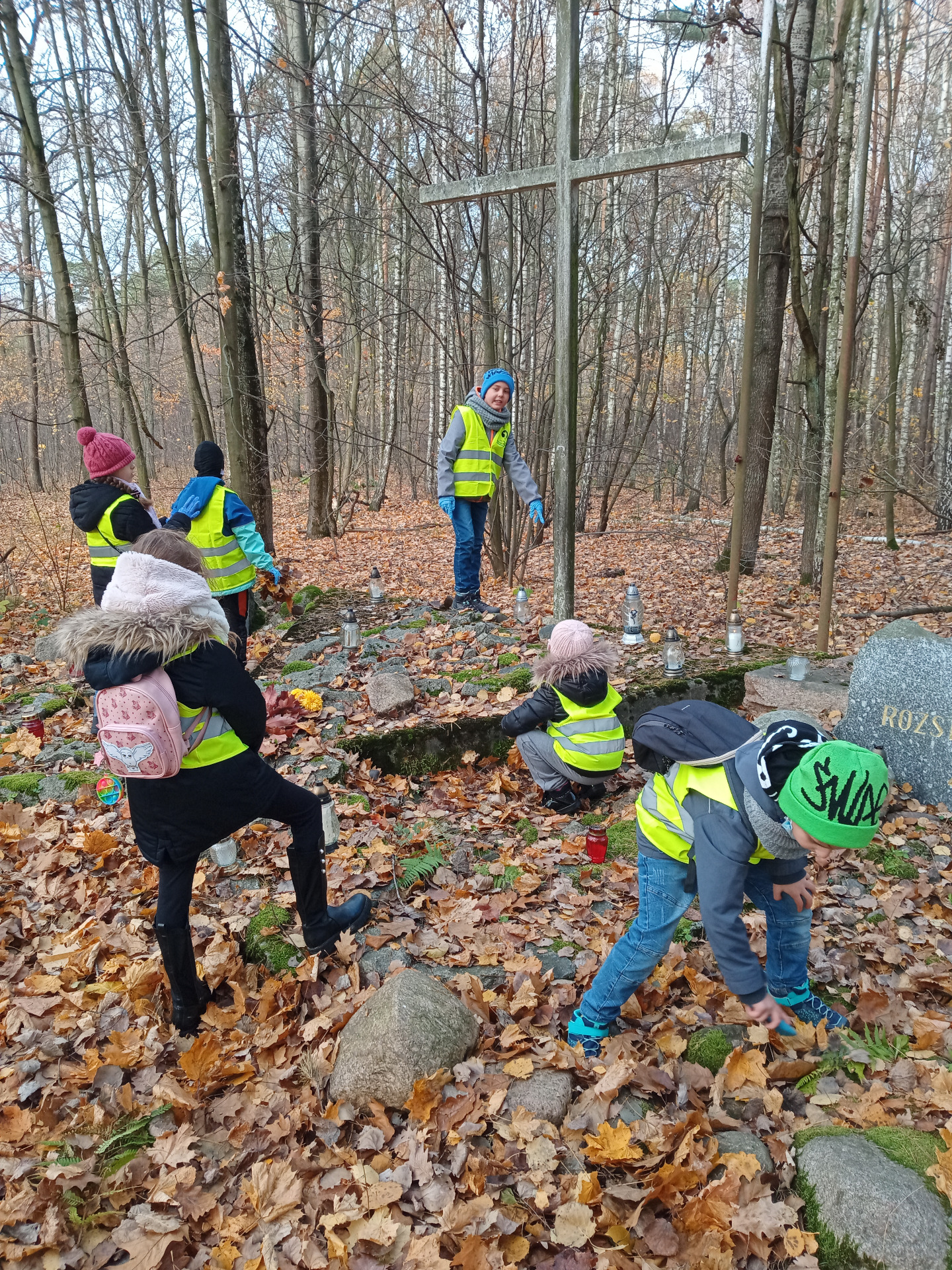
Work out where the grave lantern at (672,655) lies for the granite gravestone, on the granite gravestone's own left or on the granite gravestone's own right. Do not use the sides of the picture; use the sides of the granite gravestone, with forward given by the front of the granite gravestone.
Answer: on the granite gravestone's own right

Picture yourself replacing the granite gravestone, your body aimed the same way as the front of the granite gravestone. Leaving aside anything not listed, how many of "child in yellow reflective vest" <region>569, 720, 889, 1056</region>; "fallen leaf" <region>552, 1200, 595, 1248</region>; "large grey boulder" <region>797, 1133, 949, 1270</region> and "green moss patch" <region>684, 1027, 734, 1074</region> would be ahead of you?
4

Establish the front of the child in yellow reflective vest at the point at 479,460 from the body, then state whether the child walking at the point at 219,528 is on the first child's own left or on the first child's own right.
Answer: on the first child's own right

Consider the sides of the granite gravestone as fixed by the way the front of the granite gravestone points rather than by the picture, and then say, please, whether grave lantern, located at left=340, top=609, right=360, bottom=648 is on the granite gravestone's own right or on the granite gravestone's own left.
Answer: on the granite gravestone's own right

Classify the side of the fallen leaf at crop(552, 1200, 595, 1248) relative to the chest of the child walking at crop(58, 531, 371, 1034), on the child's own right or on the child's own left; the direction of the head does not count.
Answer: on the child's own right

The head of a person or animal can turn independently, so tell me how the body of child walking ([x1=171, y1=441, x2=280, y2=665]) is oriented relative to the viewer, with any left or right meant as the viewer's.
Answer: facing away from the viewer and to the right of the viewer

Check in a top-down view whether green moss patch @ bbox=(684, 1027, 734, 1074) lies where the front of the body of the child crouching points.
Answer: no

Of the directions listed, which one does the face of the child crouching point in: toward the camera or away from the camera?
away from the camera

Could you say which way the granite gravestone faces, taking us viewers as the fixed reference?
facing the viewer

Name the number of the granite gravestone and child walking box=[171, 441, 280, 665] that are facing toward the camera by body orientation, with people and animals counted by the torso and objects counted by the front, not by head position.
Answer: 1

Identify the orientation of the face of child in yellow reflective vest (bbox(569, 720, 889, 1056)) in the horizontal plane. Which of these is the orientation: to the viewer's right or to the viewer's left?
to the viewer's right

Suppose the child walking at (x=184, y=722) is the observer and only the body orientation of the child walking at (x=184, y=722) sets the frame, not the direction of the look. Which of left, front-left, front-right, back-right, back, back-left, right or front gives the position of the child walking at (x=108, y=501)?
front-left

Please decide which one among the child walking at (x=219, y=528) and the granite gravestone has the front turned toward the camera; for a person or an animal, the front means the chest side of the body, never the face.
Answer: the granite gravestone

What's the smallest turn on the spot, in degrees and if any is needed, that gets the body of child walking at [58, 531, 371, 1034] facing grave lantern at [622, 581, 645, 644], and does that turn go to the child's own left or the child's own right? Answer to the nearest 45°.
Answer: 0° — they already face it

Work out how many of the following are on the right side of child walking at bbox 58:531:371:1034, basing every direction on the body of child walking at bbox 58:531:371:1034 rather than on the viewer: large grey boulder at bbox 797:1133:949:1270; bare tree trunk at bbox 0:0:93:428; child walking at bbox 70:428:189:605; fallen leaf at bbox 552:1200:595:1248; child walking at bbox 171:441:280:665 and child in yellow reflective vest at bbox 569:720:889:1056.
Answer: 3

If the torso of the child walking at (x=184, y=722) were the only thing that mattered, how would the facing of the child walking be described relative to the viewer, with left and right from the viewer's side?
facing away from the viewer and to the right of the viewer

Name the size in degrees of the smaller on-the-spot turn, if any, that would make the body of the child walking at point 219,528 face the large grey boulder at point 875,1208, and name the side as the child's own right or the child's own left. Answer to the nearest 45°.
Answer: approximately 135° to the child's own right

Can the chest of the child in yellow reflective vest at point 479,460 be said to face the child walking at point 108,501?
no

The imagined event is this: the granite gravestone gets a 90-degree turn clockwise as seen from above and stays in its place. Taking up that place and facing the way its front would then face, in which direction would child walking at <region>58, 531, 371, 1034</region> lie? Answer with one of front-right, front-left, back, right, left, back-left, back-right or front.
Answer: front-left

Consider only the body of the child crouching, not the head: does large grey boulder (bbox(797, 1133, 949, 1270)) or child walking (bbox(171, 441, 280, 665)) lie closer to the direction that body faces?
the child walking

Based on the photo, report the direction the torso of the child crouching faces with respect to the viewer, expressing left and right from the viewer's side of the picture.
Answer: facing away from the viewer and to the left of the viewer

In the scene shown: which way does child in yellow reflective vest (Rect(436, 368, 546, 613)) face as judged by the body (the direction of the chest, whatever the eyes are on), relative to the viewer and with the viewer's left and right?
facing the viewer and to the right of the viewer
